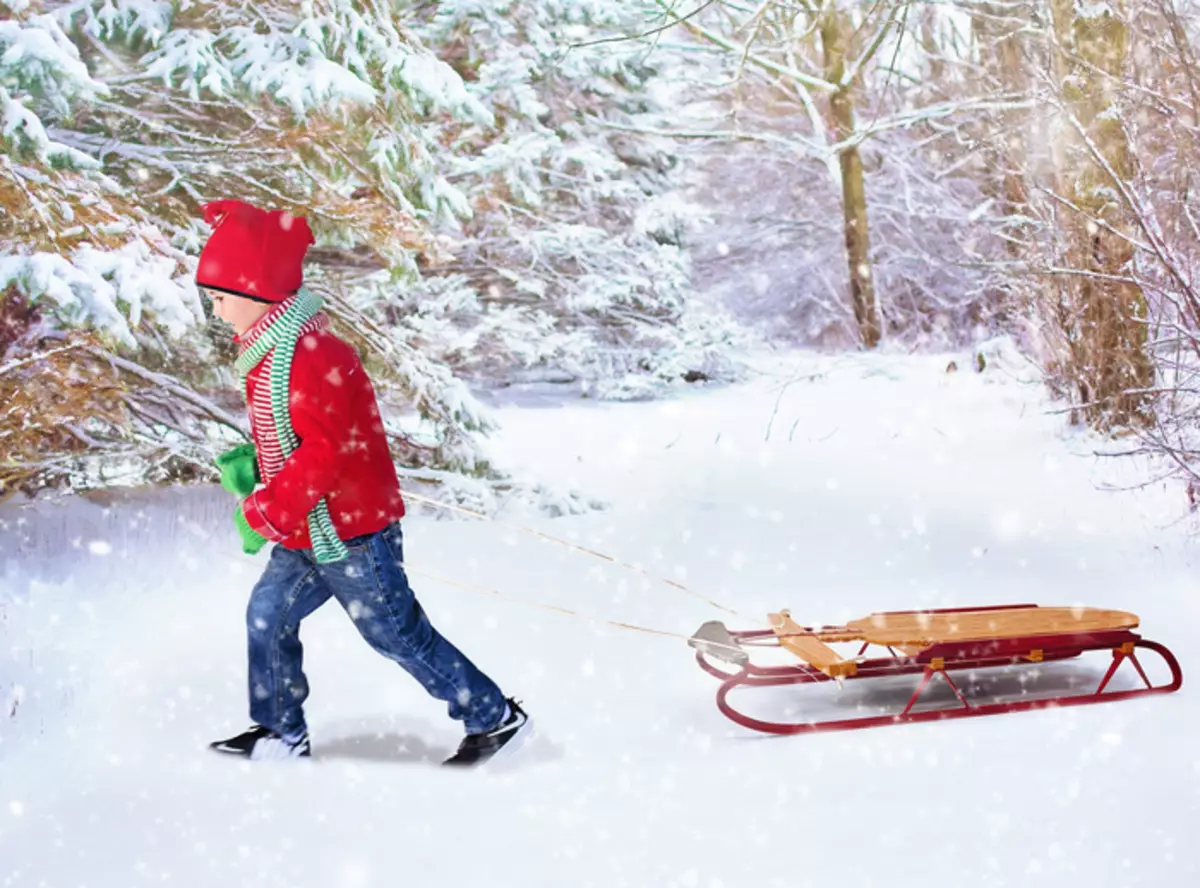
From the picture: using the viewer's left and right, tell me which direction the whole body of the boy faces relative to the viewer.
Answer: facing to the left of the viewer

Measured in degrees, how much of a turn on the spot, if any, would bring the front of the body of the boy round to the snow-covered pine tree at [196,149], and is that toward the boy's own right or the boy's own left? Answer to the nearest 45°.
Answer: approximately 90° to the boy's own right

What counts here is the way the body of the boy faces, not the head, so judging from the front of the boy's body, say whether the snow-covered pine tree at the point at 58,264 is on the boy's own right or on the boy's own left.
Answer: on the boy's own right

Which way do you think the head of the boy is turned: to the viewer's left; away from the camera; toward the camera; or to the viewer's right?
to the viewer's left
